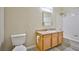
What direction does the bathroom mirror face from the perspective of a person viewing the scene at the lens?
facing the viewer and to the right of the viewer

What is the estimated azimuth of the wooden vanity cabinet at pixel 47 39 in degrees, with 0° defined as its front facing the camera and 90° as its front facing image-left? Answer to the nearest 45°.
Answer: approximately 315°

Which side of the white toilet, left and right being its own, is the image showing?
front

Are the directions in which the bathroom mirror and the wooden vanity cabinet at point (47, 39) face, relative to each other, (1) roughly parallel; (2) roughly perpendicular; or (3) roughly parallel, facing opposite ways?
roughly parallel

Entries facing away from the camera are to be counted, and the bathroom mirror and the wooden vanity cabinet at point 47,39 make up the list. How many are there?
0
